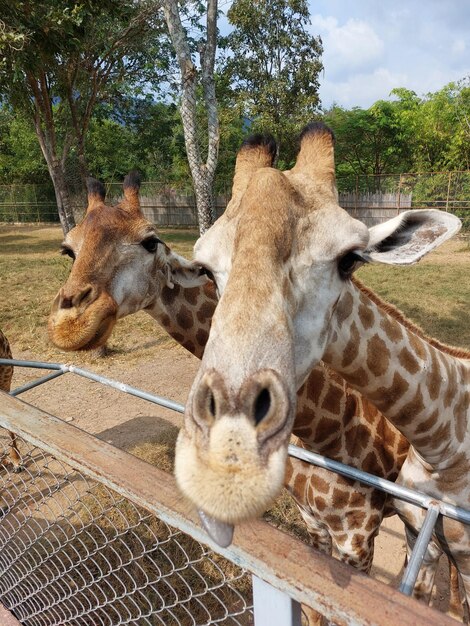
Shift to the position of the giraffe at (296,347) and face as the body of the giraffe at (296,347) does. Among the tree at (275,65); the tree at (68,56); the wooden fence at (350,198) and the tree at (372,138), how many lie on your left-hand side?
0

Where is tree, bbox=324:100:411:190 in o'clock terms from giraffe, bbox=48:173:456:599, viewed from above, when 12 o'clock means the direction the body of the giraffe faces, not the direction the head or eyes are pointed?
The tree is roughly at 5 o'clock from the giraffe.

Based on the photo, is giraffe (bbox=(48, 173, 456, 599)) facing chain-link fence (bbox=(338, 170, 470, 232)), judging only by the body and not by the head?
no

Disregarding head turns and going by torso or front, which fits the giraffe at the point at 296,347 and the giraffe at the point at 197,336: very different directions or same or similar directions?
same or similar directions

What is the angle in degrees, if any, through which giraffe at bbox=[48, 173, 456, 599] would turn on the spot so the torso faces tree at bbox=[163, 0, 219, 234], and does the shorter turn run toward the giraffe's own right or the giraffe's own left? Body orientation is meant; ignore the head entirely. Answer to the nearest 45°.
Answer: approximately 135° to the giraffe's own right

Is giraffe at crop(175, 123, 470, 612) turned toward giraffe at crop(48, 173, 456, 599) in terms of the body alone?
no

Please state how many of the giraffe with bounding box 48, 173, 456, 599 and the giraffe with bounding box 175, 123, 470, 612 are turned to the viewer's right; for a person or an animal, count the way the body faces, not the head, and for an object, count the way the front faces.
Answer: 0

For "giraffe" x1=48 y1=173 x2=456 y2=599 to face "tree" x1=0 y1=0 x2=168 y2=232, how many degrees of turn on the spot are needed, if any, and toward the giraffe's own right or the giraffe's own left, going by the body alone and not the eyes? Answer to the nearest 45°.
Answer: approximately 135° to the giraffe's own right

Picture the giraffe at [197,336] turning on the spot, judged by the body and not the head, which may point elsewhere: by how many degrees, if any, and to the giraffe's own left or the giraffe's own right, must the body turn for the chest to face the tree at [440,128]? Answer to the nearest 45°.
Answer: approximately 180°

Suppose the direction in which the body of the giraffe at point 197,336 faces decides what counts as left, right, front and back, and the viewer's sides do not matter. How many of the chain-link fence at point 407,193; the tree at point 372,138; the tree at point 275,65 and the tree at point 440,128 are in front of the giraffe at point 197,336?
0

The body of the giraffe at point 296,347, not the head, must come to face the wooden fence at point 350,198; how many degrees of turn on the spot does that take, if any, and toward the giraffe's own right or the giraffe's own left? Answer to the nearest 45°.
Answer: approximately 135° to the giraffe's own right

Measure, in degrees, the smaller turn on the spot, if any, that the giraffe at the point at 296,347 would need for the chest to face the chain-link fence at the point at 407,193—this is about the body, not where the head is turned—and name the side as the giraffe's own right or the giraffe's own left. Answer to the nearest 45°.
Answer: approximately 135° to the giraffe's own right

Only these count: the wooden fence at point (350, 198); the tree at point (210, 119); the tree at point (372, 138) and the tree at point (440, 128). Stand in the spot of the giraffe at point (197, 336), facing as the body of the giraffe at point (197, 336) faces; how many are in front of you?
0

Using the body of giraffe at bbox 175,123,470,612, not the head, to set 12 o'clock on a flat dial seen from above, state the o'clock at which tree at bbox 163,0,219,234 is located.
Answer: The tree is roughly at 4 o'clock from the giraffe.

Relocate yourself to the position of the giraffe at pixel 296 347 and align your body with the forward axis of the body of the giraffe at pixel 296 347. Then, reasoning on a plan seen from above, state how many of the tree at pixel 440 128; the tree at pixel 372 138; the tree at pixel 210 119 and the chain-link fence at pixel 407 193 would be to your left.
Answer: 0

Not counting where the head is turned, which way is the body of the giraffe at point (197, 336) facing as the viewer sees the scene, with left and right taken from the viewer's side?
facing the viewer and to the left of the viewer

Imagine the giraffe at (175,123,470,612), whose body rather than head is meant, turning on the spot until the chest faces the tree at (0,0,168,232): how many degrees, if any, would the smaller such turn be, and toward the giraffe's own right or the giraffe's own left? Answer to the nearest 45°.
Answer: approximately 90° to the giraffe's own right
